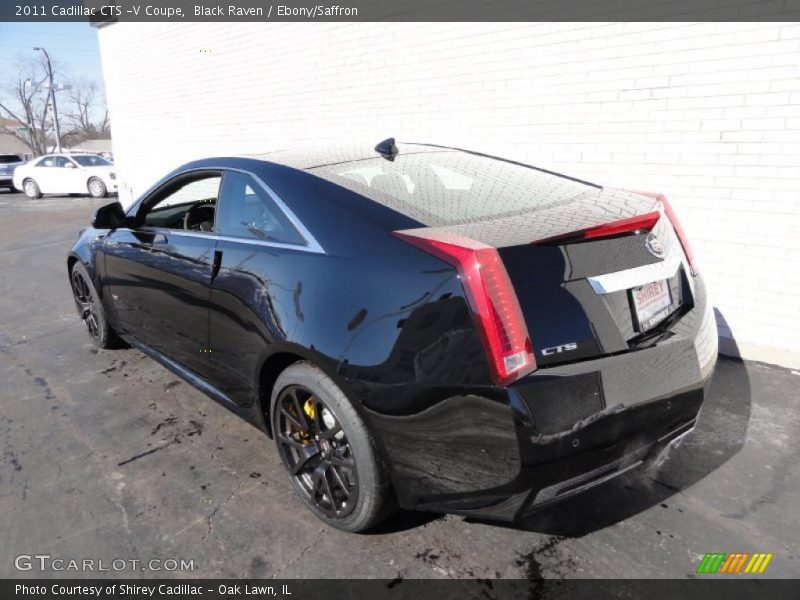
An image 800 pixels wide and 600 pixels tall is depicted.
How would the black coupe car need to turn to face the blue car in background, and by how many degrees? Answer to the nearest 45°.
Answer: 0° — it already faces it

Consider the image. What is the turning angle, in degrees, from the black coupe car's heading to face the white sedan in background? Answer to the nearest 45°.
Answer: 0° — it already faces it

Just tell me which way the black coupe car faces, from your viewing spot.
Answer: facing away from the viewer and to the left of the viewer
